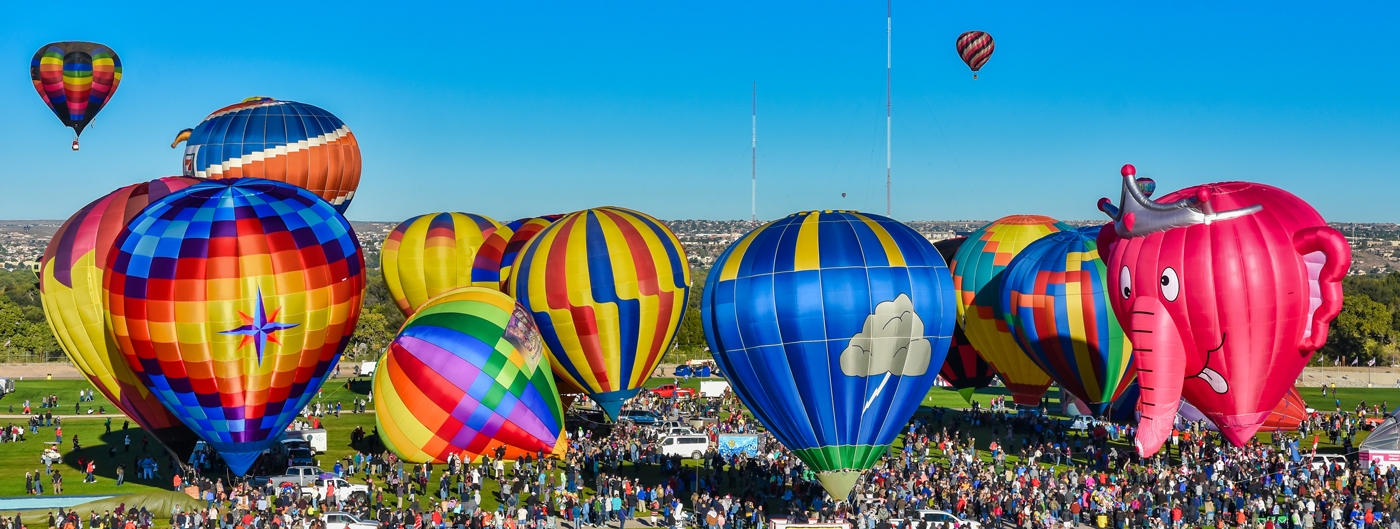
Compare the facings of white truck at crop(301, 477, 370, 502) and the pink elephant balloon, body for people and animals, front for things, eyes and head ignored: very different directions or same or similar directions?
very different directions

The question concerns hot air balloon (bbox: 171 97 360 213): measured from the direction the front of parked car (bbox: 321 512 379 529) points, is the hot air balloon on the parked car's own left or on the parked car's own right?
on the parked car's own left

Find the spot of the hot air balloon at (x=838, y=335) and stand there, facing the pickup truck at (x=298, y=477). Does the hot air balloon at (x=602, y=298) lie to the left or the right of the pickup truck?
right

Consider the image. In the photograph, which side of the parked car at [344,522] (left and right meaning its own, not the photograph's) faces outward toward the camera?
right

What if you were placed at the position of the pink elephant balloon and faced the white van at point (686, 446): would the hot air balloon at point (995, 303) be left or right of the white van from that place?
right

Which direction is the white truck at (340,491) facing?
to the viewer's right
